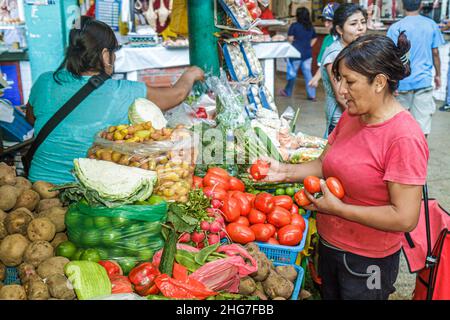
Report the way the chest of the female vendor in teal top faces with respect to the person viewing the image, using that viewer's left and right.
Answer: facing away from the viewer and to the right of the viewer

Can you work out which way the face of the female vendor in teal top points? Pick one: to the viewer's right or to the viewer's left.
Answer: to the viewer's right

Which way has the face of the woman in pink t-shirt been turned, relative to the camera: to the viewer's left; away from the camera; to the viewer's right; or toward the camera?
to the viewer's left

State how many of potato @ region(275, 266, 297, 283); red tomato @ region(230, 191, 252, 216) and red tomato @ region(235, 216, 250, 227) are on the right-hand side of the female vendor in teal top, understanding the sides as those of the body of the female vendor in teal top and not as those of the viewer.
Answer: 3
